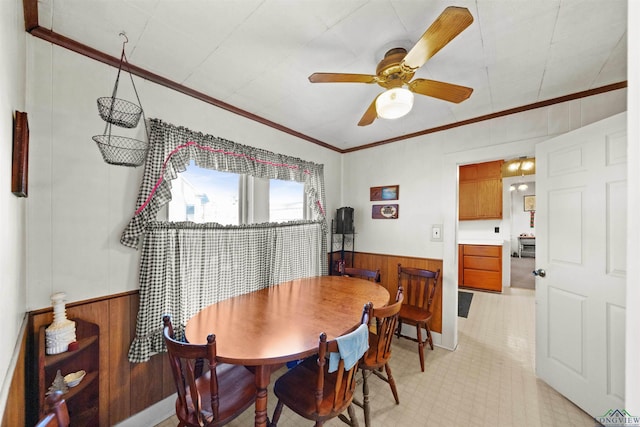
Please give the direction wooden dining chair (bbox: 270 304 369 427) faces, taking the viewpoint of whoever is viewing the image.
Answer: facing away from the viewer and to the left of the viewer

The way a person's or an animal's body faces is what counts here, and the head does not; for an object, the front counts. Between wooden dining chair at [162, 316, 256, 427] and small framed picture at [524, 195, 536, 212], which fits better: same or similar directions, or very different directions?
very different directions

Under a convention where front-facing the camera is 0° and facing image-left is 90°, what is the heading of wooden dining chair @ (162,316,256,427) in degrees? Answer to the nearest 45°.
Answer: approximately 225°

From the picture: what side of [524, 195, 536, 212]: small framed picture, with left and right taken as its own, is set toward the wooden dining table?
front

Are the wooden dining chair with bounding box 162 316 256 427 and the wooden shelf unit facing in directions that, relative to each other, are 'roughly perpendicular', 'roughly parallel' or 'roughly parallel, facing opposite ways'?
roughly perpendicular

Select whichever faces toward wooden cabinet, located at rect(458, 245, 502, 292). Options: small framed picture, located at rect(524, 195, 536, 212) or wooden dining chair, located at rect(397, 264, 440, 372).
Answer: the small framed picture

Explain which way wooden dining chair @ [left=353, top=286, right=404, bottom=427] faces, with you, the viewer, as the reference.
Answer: facing away from the viewer and to the left of the viewer

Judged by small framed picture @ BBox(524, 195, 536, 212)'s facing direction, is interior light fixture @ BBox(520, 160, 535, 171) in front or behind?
in front

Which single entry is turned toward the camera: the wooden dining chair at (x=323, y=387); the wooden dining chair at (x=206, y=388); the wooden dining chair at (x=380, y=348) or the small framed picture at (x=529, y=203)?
the small framed picture

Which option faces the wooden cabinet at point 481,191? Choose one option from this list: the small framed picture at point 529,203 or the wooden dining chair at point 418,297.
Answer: the small framed picture

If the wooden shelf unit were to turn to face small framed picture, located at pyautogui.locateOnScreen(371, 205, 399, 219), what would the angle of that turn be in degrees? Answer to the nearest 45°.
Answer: approximately 45° to its left

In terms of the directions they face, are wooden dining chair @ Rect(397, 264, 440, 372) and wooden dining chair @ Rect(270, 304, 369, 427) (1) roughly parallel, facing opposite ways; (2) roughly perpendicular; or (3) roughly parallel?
roughly perpendicular
